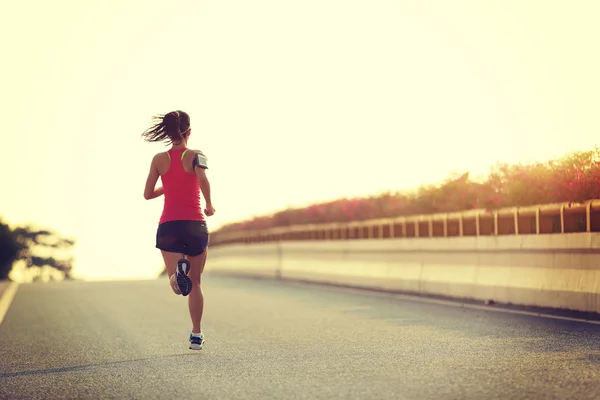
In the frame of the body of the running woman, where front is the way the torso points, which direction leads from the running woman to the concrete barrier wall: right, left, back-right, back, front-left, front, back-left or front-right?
front-right

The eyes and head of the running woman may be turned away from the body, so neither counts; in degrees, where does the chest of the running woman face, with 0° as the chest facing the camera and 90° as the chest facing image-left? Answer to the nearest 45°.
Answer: approximately 180°
